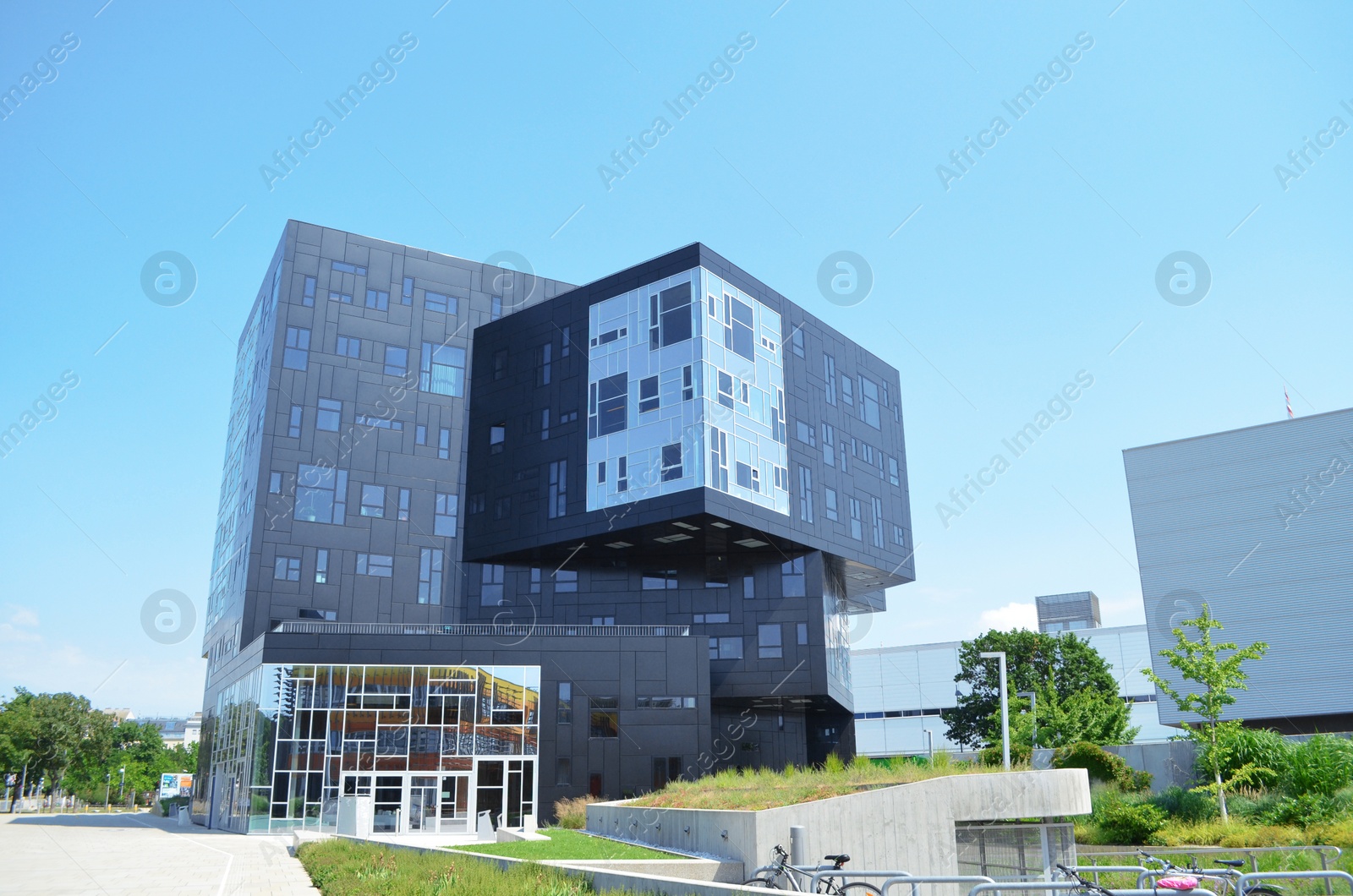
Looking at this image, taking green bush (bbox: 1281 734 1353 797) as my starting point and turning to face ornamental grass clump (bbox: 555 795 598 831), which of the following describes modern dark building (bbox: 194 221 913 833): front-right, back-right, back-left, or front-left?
front-right

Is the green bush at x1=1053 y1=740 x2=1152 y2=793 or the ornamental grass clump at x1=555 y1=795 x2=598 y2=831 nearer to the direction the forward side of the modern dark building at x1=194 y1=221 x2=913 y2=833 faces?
the ornamental grass clump

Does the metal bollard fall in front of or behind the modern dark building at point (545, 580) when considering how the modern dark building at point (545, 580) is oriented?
in front

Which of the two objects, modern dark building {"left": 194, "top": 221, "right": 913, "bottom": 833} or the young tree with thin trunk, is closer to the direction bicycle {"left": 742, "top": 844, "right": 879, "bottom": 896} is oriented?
the modern dark building

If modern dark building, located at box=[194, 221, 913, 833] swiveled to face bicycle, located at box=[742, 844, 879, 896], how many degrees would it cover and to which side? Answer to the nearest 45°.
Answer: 0° — it already faces it

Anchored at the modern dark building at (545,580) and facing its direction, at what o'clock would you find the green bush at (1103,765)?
The green bush is roughly at 10 o'clock from the modern dark building.

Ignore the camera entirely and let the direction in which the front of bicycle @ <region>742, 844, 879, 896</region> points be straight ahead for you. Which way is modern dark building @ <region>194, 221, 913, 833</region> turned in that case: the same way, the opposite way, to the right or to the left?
to the left

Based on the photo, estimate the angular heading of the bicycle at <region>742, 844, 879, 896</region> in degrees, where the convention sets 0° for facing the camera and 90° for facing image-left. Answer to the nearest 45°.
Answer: approximately 90°

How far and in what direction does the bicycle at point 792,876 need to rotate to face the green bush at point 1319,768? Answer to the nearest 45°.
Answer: approximately 135° to its right

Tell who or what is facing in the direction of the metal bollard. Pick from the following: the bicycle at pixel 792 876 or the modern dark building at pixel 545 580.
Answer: the modern dark building

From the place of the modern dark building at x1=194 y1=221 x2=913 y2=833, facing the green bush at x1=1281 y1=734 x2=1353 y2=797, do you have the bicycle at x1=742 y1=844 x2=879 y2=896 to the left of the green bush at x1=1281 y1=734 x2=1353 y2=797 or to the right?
right

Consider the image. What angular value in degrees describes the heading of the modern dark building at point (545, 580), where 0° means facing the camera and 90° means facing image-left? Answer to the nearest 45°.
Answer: approximately 0°
